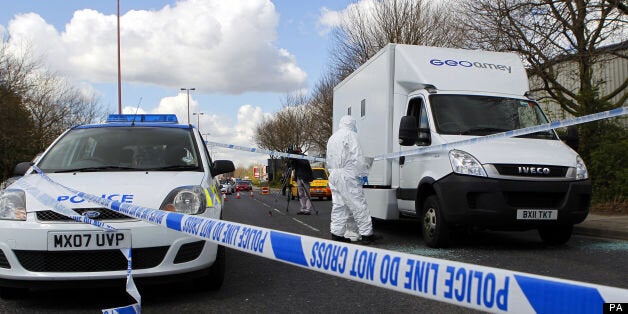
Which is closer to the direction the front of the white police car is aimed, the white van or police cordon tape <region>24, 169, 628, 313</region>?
the police cordon tape

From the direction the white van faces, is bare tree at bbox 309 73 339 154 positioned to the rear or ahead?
to the rear

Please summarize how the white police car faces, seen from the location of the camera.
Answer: facing the viewer

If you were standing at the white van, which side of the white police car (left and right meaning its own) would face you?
left

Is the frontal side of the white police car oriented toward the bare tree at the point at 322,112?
no

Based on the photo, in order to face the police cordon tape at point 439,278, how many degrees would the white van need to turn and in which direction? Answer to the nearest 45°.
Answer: approximately 45° to its right

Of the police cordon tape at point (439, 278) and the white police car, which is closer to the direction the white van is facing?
the police cordon tape

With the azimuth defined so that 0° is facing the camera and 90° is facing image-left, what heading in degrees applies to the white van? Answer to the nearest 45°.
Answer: approximately 315°

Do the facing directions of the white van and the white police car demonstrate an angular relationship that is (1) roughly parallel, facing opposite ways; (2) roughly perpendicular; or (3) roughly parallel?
roughly parallel

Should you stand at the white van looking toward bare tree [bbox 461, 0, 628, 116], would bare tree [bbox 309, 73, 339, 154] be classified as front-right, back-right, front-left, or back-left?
front-left

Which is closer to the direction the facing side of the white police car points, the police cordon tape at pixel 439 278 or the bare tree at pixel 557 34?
the police cordon tape

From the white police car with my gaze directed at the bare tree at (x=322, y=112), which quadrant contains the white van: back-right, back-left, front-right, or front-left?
front-right

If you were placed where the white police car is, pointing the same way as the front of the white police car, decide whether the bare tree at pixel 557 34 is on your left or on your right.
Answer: on your left

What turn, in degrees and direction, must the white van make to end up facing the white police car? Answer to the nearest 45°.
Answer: approximately 90° to its right

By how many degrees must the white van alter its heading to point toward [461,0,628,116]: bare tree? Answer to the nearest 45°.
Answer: approximately 135° to its left

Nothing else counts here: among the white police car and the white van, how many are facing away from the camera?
0
